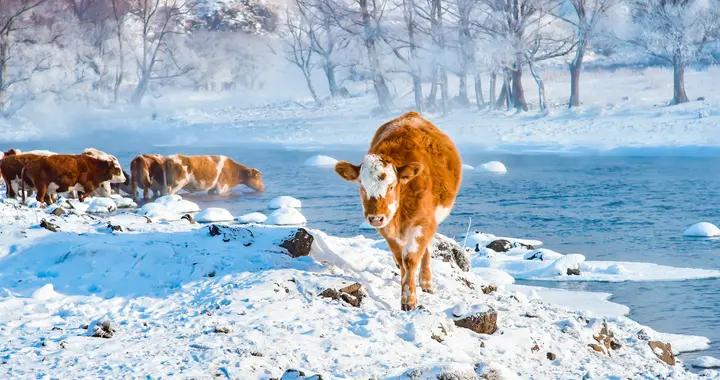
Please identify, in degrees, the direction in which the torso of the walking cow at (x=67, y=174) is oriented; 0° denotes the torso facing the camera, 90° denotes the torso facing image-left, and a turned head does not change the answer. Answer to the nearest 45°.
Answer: approximately 270°

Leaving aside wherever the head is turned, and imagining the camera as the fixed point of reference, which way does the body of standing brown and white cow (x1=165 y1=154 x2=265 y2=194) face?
to the viewer's right

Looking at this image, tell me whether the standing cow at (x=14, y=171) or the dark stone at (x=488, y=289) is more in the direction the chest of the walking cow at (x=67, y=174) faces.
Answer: the dark stone

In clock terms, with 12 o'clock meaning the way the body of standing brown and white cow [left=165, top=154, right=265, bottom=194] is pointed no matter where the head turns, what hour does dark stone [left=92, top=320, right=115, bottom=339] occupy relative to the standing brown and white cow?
The dark stone is roughly at 3 o'clock from the standing brown and white cow.

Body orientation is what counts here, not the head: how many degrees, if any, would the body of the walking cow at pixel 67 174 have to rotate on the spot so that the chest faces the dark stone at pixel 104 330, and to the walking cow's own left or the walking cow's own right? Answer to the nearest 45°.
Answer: approximately 90° to the walking cow's own right

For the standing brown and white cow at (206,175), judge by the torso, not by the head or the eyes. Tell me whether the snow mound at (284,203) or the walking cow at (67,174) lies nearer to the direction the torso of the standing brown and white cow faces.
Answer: the snow mound

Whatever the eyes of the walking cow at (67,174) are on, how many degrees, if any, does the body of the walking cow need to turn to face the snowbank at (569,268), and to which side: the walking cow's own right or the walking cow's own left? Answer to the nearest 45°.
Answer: approximately 45° to the walking cow's own right

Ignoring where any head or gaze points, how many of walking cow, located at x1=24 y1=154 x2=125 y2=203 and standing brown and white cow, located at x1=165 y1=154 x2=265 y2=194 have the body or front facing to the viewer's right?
2
